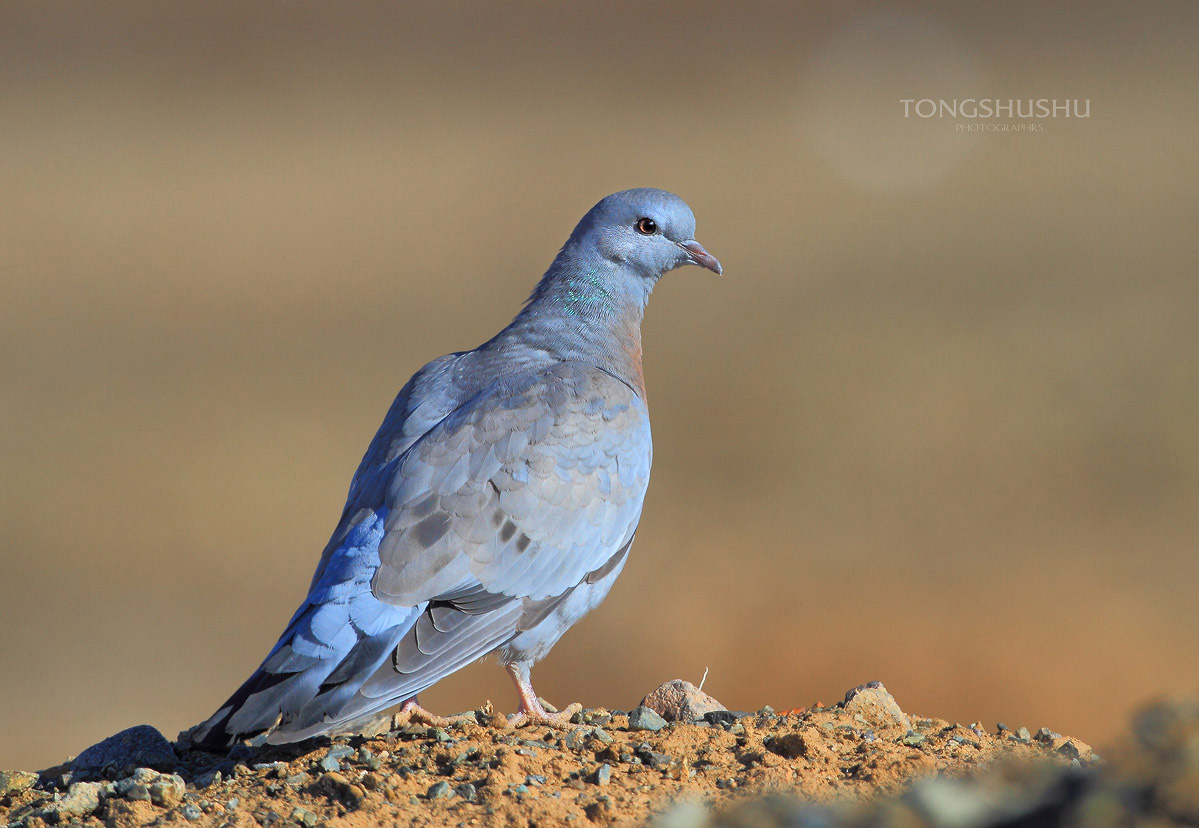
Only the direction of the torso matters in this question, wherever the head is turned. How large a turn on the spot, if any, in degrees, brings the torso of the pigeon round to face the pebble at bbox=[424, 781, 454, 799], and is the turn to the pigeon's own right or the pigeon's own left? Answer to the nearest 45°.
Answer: approximately 135° to the pigeon's own right

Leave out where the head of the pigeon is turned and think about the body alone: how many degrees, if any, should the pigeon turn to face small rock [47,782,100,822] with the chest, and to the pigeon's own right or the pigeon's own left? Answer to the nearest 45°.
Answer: approximately 180°

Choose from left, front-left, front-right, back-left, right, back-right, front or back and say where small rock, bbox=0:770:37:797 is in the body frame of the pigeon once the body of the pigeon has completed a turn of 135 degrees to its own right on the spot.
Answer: right

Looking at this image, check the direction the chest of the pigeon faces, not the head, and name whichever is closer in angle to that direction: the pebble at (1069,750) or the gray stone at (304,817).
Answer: the pebble

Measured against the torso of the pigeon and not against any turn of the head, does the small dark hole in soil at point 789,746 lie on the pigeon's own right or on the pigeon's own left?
on the pigeon's own right

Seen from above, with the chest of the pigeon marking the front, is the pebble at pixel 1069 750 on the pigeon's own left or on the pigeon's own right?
on the pigeon's own right

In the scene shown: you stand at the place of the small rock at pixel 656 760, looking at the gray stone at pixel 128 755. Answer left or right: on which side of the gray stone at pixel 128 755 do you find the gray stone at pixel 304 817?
left

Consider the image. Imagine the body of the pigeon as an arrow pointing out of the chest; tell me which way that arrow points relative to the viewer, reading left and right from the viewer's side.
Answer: facing away from the viewer and to the right of the viewer

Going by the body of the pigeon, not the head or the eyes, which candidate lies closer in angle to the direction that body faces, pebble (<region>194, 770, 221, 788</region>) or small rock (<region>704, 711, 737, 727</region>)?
the small rock
